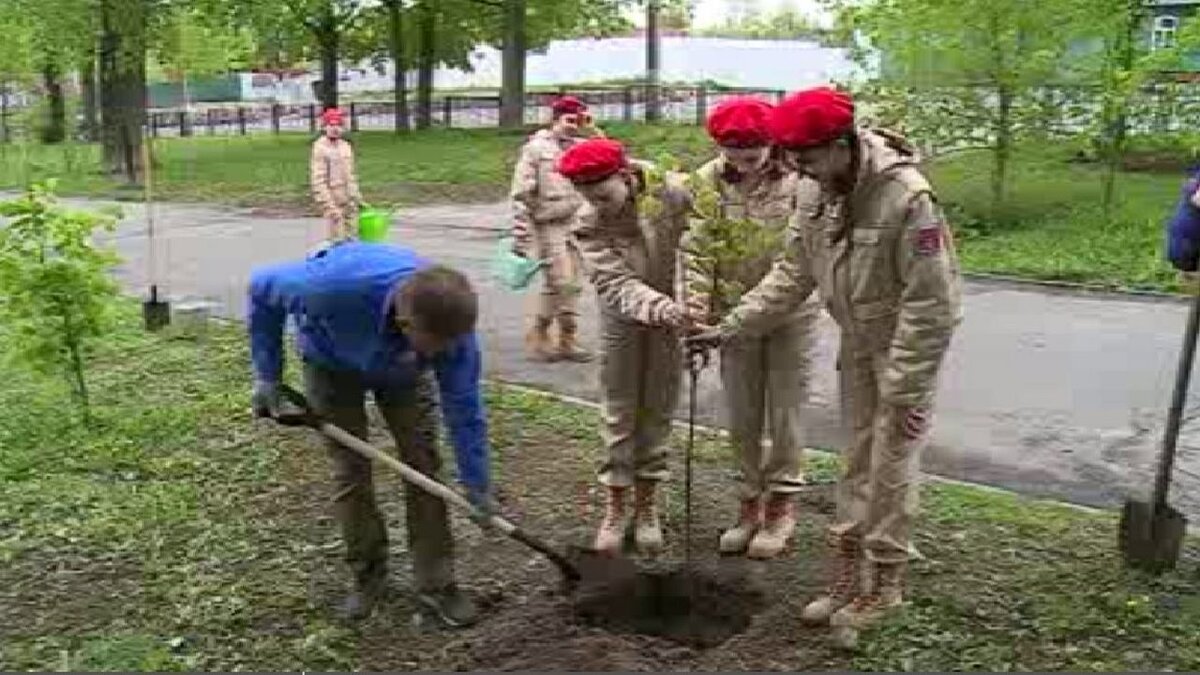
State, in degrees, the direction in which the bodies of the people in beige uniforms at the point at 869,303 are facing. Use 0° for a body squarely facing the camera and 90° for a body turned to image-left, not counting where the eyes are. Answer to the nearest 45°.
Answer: approximately 45°

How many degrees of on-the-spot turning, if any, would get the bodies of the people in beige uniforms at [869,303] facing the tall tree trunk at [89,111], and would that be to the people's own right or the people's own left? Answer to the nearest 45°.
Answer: approximately 90° to the people's own right

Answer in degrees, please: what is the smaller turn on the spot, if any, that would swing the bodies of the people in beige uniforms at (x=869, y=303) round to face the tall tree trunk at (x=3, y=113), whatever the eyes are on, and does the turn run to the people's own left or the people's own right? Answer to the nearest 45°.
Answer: approximately 90° to the people's own right

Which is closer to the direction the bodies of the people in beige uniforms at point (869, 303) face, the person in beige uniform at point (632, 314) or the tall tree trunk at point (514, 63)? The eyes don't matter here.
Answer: the person in beige uniform

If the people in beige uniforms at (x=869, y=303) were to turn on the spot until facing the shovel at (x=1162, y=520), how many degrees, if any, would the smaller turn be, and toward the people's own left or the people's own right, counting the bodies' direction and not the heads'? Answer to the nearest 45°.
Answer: approximately 180°

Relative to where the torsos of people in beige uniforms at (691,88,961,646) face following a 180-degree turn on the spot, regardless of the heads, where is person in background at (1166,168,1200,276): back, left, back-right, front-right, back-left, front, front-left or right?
front

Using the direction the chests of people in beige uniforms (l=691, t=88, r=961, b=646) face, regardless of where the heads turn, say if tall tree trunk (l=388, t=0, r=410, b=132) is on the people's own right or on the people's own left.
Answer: on the people's own right

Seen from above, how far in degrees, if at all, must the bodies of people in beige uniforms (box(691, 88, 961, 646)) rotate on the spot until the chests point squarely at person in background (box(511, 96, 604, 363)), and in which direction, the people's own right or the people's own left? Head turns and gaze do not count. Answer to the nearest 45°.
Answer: approximately 90° to the people's own right

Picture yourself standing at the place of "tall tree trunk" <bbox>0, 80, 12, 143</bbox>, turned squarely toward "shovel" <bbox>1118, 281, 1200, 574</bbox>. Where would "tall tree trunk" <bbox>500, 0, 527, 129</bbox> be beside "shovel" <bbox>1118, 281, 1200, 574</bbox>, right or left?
left
